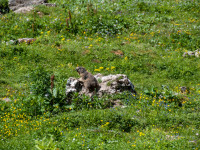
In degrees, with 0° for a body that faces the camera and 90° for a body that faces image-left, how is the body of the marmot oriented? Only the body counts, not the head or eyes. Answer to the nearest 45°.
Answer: approximately 90°

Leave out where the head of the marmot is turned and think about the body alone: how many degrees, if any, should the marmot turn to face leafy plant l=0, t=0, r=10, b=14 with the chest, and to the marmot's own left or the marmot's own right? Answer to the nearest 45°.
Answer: approximately 45° to the marmot's own right
